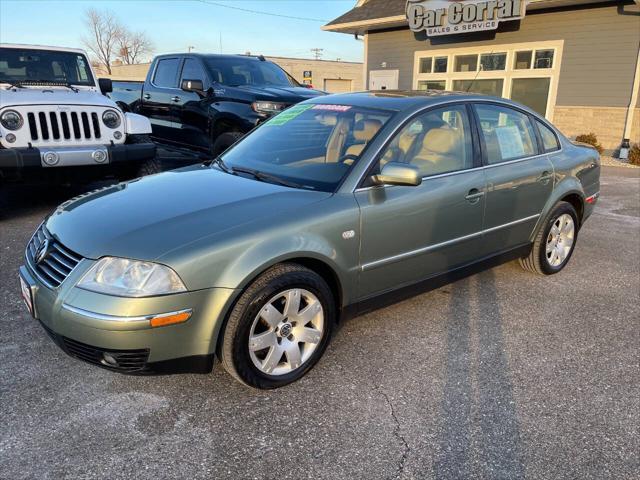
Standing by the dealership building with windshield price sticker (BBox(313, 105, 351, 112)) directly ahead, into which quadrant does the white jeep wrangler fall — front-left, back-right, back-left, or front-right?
front-right

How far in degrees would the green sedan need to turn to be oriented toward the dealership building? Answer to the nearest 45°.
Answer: approximately 180°

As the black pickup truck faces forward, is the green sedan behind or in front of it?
in front

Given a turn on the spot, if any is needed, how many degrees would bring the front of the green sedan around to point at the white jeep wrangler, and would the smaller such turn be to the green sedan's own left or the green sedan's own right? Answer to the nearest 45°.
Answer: approximately 90° to the green sedan's own right

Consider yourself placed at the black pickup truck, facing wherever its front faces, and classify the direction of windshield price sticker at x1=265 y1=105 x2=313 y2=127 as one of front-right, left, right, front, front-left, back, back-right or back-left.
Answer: front-right

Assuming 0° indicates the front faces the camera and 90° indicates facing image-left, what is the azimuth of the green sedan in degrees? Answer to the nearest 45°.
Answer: approximately 45°

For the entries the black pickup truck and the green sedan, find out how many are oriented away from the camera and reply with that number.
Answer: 0

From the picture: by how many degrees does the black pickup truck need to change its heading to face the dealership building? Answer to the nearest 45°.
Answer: approximately 90° to its left

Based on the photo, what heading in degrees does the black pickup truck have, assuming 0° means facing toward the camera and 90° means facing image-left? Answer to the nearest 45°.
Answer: approximately 315°

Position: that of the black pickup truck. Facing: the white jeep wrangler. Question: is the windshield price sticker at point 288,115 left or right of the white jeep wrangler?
left

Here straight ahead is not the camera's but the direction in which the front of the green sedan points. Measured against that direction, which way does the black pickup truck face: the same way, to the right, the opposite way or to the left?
to the left

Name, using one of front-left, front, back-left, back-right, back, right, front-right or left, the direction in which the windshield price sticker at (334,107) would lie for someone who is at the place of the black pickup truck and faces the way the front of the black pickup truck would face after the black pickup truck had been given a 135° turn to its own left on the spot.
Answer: back

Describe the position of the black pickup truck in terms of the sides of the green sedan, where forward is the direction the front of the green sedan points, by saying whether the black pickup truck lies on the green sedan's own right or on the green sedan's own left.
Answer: on the green sedan's own right
